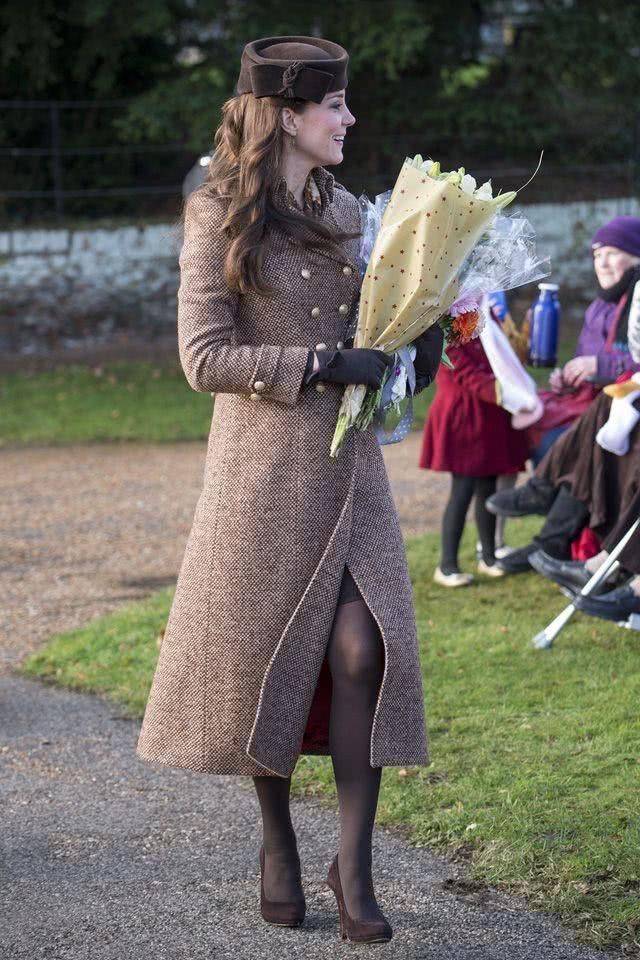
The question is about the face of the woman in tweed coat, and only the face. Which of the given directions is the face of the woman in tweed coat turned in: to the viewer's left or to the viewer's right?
to the viewer's right

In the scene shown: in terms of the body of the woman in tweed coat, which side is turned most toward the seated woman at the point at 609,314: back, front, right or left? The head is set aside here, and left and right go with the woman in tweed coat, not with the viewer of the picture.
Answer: left

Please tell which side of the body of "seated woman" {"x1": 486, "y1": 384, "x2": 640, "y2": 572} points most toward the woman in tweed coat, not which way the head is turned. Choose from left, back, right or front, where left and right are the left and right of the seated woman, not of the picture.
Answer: left

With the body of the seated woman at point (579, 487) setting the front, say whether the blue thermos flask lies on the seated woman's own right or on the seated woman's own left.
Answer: on the seated woman's own right

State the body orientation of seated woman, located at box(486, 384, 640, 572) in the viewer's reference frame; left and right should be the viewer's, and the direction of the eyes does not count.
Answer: facing to the left of the viewer

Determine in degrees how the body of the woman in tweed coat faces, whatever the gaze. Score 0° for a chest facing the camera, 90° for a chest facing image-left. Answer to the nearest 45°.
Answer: approximately 315°

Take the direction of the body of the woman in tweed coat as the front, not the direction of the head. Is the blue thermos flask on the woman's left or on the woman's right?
on the woman's left

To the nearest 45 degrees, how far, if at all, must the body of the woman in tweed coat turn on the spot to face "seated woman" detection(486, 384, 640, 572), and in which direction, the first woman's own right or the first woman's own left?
approximately 90° to the first woman's own left
